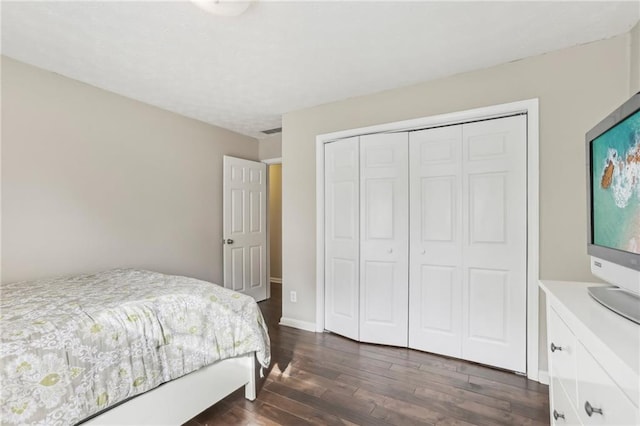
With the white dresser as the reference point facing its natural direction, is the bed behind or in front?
in front

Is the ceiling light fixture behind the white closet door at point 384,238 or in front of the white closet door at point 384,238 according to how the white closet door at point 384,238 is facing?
in front

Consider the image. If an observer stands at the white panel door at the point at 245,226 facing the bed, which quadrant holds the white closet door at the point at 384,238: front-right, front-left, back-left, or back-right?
front-left

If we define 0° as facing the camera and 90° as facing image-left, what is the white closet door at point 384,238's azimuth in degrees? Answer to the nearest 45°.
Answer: approximately 0°

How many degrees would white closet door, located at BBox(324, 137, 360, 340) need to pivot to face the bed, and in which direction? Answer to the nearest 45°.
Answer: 0° — it already faces it

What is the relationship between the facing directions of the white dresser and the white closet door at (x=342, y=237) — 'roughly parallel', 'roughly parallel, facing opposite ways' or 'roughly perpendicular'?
roughly perpendicular

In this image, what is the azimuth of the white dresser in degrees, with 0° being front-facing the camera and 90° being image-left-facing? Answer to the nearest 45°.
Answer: approximately 90°

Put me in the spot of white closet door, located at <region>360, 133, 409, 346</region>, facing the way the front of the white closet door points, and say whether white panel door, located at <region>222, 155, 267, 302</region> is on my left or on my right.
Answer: on my right

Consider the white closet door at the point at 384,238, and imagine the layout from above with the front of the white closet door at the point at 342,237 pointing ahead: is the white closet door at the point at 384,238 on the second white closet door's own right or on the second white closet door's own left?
on the second white closet door's own left

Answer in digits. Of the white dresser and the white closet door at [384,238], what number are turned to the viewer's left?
1

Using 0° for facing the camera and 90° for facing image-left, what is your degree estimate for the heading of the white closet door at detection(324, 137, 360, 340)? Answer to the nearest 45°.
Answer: approximately 45°

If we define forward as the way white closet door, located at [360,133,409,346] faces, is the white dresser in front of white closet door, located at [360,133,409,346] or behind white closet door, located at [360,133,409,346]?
in front

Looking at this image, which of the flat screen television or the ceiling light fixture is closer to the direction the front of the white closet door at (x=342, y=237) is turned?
the ceiling light fixture

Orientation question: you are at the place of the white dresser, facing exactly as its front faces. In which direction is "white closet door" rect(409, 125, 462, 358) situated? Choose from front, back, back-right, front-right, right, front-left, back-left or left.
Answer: front-right
